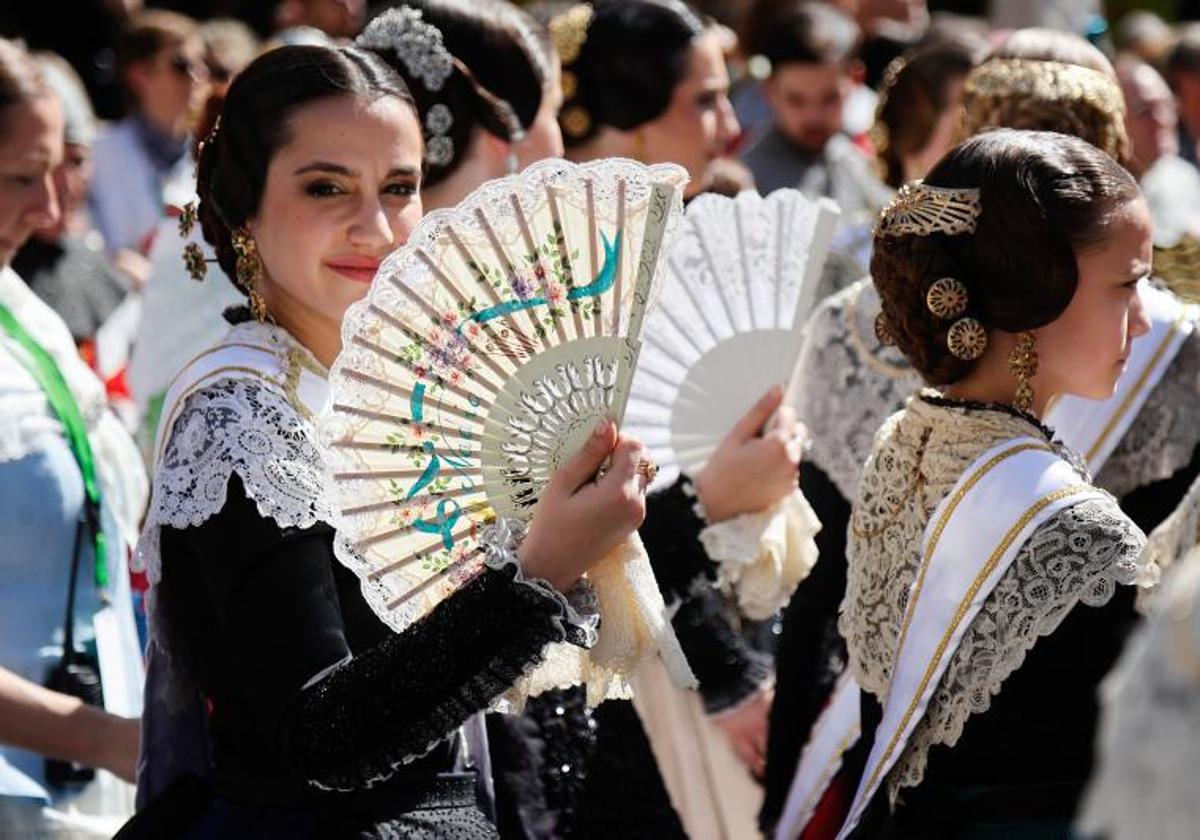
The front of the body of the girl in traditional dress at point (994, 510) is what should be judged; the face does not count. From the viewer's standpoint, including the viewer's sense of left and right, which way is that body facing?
facing away from the viewer and to the right of the viewer

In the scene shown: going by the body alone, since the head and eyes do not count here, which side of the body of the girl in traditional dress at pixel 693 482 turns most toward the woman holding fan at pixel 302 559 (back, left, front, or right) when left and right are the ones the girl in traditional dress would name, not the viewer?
right

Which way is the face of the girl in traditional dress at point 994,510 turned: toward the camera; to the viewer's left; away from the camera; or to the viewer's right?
to the viewer's right

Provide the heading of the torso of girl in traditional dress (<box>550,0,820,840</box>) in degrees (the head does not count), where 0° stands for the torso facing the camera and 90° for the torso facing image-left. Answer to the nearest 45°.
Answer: approximately 270°

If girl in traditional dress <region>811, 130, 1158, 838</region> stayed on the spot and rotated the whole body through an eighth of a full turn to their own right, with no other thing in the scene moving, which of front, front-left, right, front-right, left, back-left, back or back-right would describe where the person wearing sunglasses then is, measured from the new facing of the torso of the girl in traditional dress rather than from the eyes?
back-left

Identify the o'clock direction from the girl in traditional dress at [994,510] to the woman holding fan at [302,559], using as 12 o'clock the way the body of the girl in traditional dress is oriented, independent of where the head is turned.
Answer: The woman holding fan is roughly at 7 o'clock from the girl in traditional dress.

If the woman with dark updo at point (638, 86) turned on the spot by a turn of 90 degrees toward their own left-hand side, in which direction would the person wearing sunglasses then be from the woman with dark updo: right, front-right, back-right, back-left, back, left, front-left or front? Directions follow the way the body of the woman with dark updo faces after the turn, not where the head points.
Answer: front-left

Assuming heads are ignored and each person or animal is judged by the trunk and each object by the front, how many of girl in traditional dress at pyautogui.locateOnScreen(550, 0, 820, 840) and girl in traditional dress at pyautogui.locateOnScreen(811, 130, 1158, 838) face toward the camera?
0

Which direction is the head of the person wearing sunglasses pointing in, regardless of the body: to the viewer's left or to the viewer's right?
to the viewer's right
